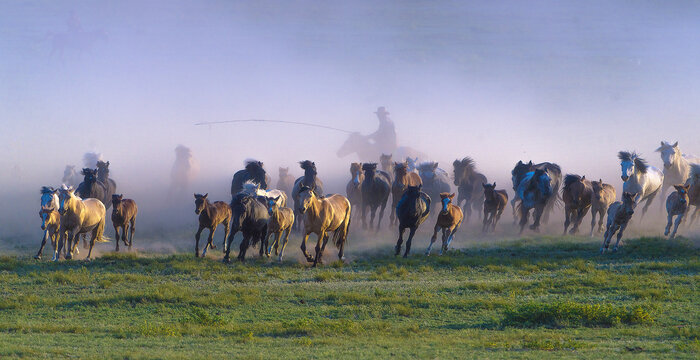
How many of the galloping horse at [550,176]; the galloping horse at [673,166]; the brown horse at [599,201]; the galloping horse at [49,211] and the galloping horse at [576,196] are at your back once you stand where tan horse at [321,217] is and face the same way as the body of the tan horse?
4

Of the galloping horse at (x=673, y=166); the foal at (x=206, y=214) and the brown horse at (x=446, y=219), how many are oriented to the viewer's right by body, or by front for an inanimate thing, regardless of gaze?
0

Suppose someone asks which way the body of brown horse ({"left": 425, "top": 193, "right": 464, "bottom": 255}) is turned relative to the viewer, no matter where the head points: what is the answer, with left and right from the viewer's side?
facing the viewer and to the left of the viewer

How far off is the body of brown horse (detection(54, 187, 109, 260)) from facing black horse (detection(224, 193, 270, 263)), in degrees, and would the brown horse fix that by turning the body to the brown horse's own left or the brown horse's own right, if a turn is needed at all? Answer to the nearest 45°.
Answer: approximately 135° to the brown horse's own left

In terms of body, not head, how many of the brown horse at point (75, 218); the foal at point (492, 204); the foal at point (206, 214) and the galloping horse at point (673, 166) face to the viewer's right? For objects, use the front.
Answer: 0

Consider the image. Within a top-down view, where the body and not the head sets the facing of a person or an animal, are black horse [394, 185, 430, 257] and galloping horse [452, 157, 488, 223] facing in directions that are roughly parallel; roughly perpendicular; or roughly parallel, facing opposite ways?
roughly parallel

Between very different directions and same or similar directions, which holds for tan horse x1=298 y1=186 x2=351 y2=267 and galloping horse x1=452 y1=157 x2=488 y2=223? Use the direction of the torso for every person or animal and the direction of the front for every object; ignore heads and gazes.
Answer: same or similar directions

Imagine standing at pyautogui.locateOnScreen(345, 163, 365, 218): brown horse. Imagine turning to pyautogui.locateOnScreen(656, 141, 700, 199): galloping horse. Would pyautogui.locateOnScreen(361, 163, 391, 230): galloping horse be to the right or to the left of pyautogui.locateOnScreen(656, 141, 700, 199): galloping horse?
right

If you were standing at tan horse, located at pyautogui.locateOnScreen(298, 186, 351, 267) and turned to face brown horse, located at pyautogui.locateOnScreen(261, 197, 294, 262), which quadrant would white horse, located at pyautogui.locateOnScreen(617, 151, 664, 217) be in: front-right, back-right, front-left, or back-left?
back-right

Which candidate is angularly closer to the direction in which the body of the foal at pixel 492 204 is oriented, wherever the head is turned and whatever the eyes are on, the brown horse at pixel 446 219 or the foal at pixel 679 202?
the brown horse

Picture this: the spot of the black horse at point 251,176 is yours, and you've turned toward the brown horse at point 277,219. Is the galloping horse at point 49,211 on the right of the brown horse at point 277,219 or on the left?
right

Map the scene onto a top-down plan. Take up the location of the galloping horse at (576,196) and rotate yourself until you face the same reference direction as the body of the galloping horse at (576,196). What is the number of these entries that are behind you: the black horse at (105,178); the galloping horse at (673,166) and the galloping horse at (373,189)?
1

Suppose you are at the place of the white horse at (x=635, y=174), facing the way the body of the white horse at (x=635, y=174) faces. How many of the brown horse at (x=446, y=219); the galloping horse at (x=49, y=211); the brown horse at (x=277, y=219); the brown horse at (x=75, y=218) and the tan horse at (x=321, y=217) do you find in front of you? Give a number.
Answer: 5

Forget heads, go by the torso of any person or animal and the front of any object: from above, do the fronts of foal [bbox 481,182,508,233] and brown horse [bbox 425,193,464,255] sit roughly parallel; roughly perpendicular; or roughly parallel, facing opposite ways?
roughly parallel
